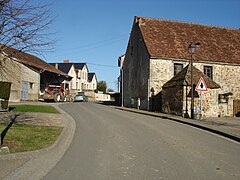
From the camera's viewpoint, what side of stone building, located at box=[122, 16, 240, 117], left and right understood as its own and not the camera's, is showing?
front
